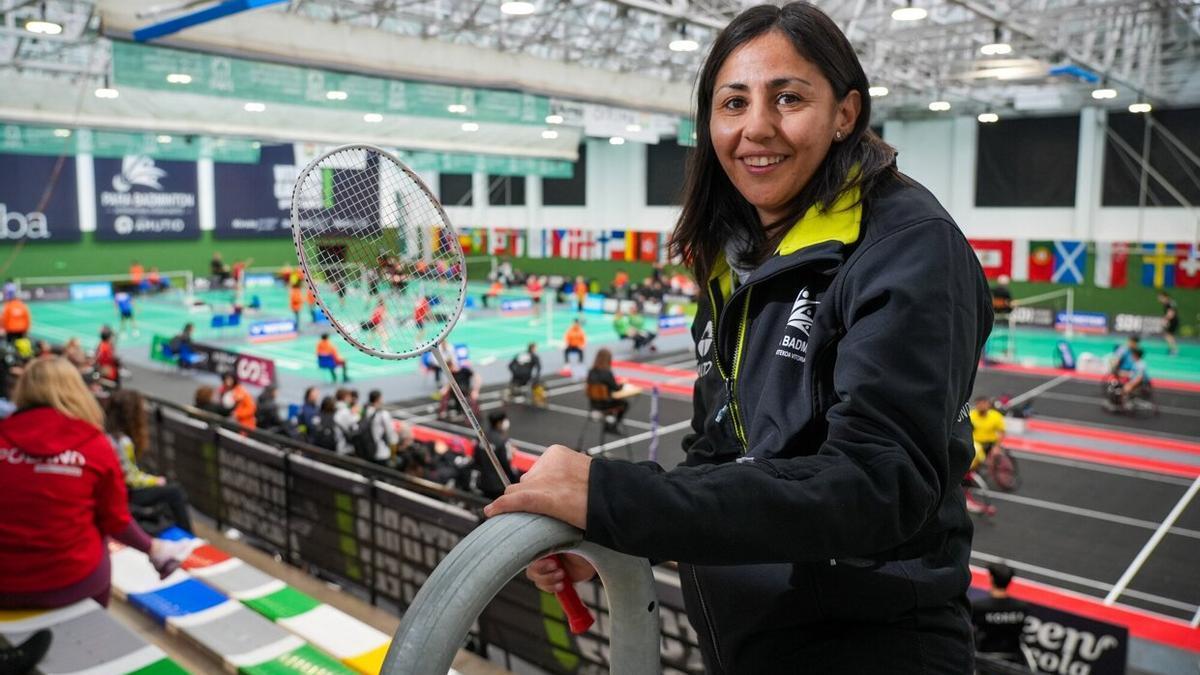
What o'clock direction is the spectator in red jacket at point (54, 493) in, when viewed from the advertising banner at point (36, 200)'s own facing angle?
The spectator in red jacket is roughly at 12 o'clock from the advertising banner.

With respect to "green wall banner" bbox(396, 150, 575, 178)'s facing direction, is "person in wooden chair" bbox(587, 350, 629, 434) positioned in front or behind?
in front

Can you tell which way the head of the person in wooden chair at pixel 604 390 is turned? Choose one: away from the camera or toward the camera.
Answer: away from the camera

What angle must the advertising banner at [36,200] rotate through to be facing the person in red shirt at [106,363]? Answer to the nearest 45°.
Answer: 0° — it already faces them

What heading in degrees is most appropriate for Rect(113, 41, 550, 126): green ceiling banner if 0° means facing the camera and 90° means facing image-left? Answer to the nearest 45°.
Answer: approximately 315°

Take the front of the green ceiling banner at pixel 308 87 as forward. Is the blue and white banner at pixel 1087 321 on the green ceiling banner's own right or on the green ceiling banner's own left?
on the green ceiling banner's own left

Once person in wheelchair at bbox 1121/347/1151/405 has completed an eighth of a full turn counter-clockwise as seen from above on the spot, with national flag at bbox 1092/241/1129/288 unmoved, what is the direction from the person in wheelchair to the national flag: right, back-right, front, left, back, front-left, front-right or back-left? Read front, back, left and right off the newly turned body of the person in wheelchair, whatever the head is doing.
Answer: back

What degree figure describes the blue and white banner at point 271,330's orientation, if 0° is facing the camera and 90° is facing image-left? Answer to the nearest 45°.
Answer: approximately 0°

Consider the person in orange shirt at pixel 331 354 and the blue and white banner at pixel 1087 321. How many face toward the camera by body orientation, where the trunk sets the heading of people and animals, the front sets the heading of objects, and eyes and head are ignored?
1

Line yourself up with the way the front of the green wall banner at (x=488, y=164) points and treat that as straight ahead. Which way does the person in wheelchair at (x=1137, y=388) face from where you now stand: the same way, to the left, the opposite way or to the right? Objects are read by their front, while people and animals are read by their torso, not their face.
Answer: to the right

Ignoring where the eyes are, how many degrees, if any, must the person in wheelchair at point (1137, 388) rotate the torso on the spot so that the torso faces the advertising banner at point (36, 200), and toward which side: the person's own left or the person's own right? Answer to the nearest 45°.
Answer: approximately 45° to the person's own right

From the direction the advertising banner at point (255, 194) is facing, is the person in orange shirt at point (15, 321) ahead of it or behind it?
ahead
